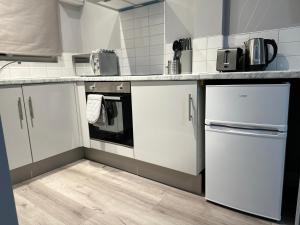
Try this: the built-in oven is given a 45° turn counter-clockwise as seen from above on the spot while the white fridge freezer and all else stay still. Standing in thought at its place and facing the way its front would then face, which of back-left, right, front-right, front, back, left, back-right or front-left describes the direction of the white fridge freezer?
front-left

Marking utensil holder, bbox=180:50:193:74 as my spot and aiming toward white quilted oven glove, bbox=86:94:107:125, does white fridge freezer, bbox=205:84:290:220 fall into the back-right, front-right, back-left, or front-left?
back-left

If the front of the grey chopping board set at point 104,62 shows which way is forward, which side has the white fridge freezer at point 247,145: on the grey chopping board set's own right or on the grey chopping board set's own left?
on the grey chopping board set's own left

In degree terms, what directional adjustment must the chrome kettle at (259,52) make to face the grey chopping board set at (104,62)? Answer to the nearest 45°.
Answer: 0° — it already faces it

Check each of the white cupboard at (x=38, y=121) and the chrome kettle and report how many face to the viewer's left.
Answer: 1

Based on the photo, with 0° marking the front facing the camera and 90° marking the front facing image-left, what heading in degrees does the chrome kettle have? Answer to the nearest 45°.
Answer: approximately 90°
